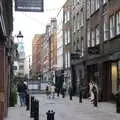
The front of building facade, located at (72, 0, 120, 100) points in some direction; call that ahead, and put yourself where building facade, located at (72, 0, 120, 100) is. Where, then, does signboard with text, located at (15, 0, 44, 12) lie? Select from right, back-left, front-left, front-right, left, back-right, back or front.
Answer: front-left

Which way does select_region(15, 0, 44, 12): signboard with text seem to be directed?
toward the camera

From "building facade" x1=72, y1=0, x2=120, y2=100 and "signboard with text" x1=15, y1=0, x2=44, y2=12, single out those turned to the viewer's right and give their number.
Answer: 0
